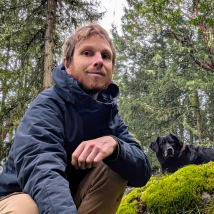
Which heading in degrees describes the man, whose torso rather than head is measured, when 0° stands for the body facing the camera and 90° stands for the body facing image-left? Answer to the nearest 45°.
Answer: approximately 315°

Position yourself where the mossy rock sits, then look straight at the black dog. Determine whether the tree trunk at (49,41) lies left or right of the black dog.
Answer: left

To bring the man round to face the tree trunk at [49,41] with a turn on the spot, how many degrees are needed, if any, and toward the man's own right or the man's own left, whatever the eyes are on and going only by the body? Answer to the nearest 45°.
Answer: approximately 135° to the man's own left

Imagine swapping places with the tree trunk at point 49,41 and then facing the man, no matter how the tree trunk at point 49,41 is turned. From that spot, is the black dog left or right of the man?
left

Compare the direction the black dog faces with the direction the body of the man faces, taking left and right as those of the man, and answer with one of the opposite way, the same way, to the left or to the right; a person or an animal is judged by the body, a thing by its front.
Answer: to the right

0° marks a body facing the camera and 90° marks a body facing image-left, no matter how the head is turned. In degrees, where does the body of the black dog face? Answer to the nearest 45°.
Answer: approximately 45°

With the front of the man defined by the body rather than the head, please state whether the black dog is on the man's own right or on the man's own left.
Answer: on the man's own left
